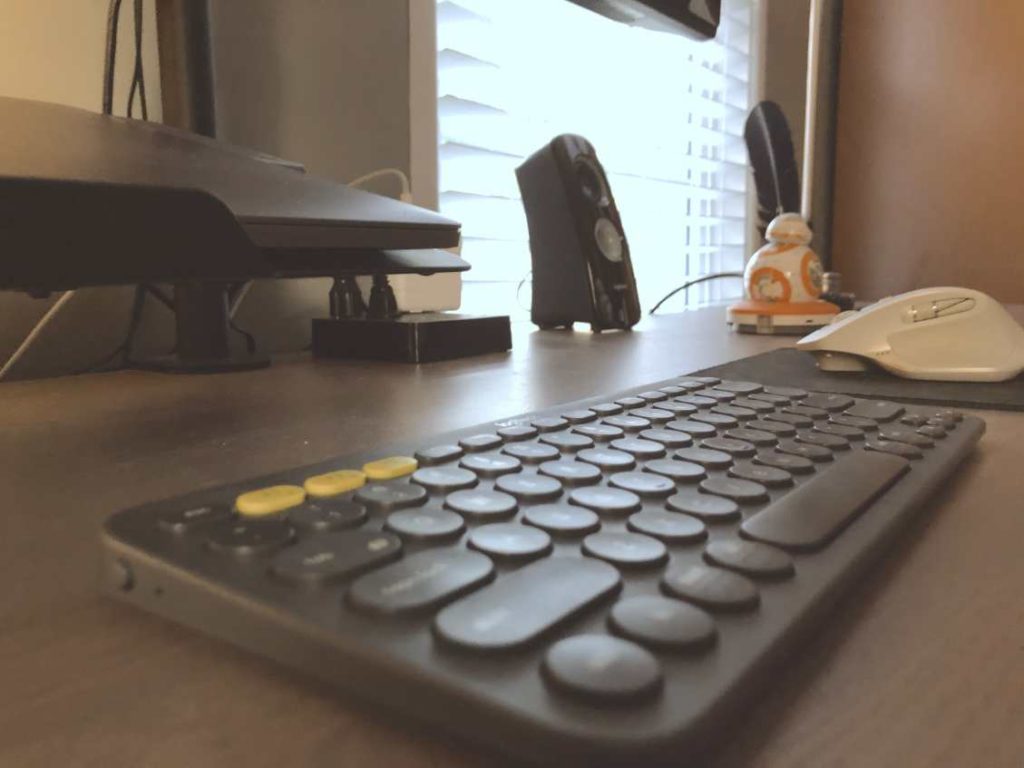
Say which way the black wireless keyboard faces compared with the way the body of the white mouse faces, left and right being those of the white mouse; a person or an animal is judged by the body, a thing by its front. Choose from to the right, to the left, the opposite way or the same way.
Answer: the opposite way

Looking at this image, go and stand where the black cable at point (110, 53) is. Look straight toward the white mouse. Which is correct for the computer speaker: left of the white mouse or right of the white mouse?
left

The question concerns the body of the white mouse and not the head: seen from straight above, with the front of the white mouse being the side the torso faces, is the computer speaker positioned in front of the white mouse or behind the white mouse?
in front

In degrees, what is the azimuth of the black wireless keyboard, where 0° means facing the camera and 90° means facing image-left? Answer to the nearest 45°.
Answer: approximately 315°

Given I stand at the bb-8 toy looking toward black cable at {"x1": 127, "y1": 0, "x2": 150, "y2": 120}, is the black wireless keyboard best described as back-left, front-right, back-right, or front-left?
front-left

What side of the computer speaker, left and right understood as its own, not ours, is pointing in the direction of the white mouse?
front

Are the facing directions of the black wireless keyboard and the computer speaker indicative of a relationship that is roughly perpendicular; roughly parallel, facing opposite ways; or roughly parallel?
roughly parallel

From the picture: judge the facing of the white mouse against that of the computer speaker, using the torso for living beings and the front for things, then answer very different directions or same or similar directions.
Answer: very different directions

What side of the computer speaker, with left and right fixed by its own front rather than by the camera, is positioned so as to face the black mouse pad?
front

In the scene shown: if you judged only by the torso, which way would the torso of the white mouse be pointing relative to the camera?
to the viewer's left

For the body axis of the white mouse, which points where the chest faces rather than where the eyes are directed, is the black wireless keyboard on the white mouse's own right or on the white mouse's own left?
on the white mouse's own left
